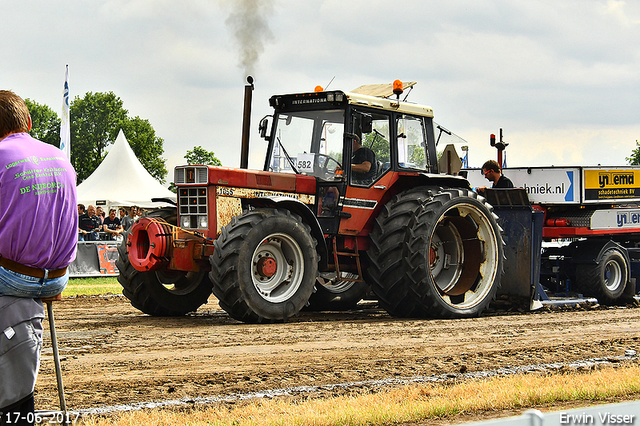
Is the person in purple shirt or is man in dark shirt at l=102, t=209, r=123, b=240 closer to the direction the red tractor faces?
the person in purple shirt

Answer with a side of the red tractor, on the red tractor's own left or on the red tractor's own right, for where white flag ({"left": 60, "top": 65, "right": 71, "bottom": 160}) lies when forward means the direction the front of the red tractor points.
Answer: on the red tractor's own right

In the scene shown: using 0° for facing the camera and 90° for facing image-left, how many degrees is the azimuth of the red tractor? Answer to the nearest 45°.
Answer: approximately 45°

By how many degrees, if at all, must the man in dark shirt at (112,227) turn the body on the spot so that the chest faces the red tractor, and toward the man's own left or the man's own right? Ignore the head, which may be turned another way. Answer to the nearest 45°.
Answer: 0° — they already face it

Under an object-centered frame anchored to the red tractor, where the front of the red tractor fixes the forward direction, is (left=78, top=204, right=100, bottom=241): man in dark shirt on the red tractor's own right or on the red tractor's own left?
on the red tractor's own right

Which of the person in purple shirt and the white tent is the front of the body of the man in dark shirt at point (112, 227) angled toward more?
the person in purple shirt

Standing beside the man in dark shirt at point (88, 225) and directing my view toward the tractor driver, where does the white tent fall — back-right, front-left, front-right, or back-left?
back-left

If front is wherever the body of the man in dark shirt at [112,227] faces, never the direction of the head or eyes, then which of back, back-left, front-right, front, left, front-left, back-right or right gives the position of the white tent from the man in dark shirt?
back
